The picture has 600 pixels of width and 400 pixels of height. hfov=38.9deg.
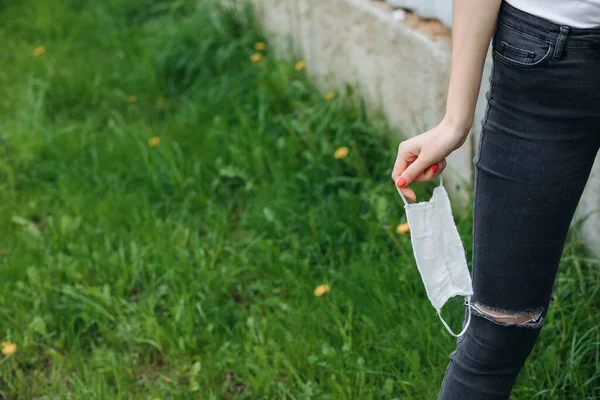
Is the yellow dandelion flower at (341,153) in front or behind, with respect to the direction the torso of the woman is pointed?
behind

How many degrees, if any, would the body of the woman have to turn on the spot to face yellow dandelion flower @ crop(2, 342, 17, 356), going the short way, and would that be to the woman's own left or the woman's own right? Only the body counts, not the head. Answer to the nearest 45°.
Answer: approximately 90° to the woman's own right

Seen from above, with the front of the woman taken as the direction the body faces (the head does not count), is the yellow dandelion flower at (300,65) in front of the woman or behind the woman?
behind

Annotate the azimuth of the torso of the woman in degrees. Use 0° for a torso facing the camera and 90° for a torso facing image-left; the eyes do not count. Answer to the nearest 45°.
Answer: approximately 0°

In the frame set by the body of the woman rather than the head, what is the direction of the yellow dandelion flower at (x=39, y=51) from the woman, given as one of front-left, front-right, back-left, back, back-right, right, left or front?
back-right

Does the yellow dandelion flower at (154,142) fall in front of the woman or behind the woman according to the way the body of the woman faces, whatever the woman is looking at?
behind
